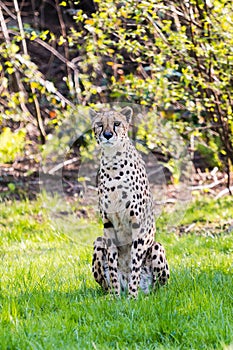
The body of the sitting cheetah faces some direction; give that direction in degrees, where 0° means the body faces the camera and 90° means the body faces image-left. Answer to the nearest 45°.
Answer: approximately 0°
